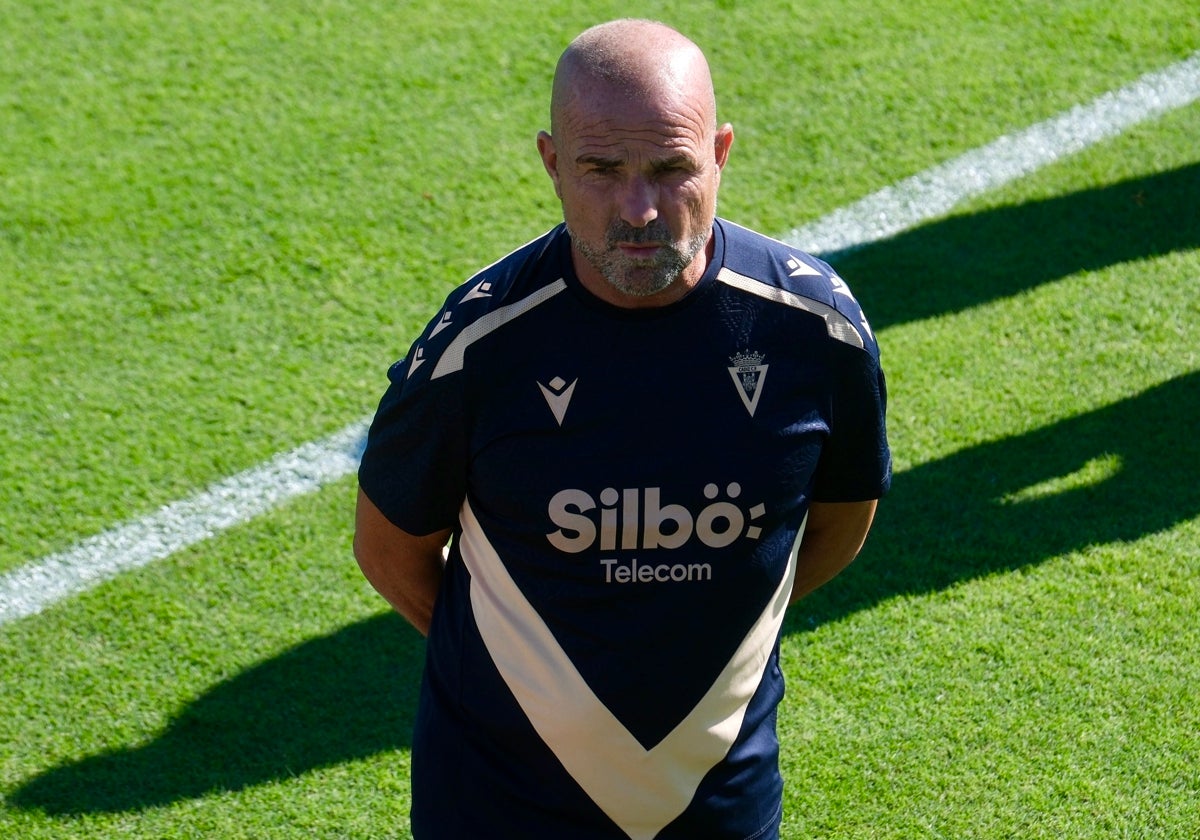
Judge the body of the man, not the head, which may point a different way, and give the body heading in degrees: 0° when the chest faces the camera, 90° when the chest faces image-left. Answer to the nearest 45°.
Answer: approximately 0°
